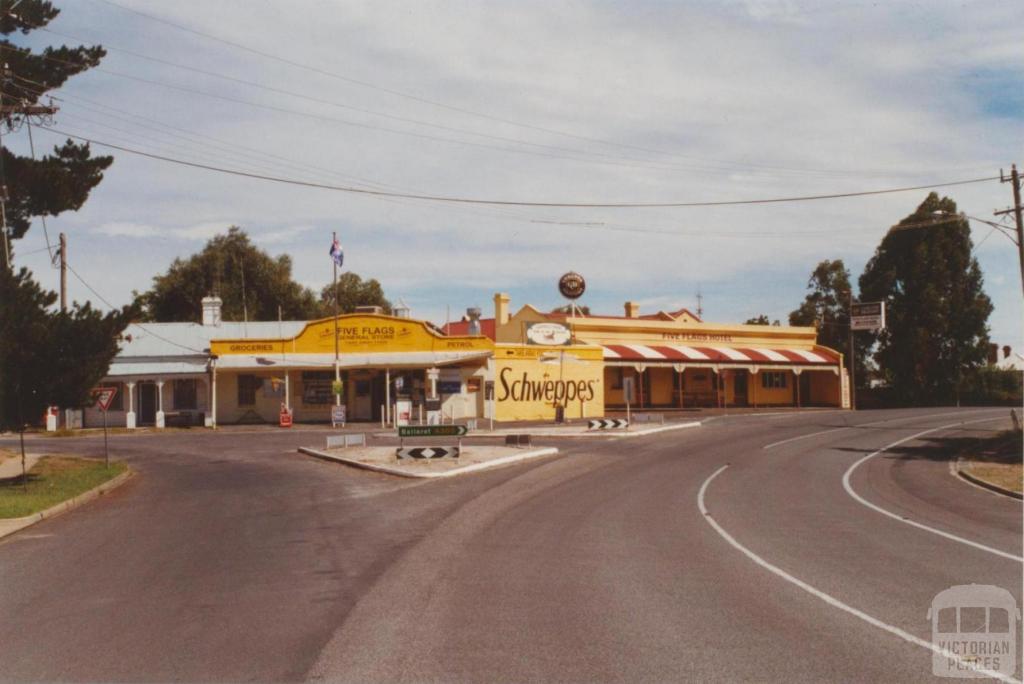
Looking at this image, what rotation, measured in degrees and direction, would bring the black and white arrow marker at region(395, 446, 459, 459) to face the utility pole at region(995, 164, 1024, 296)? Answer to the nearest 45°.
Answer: approximately 90° to its left

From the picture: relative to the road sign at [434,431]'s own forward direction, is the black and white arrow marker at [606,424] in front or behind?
behind

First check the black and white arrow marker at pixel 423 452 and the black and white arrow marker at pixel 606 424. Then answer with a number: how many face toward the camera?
2

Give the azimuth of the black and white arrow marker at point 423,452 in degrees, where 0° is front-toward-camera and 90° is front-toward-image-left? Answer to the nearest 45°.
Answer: approximately 0°

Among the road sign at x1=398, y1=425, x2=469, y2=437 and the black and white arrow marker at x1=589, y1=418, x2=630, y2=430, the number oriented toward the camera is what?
2

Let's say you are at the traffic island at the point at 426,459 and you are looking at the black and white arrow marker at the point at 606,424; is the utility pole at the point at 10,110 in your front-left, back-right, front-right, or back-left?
back-left

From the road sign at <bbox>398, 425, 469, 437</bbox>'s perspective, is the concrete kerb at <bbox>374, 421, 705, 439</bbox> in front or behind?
behind

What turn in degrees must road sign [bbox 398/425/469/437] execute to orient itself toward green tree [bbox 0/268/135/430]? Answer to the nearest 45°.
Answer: approximately 45° to its right

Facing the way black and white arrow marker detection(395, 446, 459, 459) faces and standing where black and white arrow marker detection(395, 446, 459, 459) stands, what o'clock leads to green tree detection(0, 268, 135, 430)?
The green tree is roughly at 2 o'clock from the black and white arrow marker.

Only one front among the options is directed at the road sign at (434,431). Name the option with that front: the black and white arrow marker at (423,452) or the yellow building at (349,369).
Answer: the yellow building
